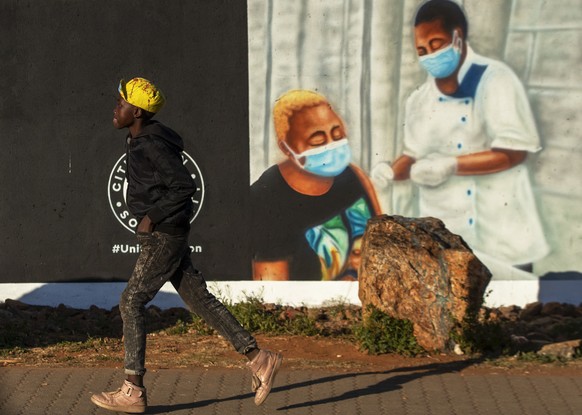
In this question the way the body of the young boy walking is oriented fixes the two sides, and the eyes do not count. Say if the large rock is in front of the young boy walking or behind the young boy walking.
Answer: behind

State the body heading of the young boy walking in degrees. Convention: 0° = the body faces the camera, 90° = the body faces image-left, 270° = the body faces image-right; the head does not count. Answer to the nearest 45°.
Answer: approximately 90°

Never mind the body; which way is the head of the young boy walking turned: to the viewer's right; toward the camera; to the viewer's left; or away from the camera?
to the viewer's left
